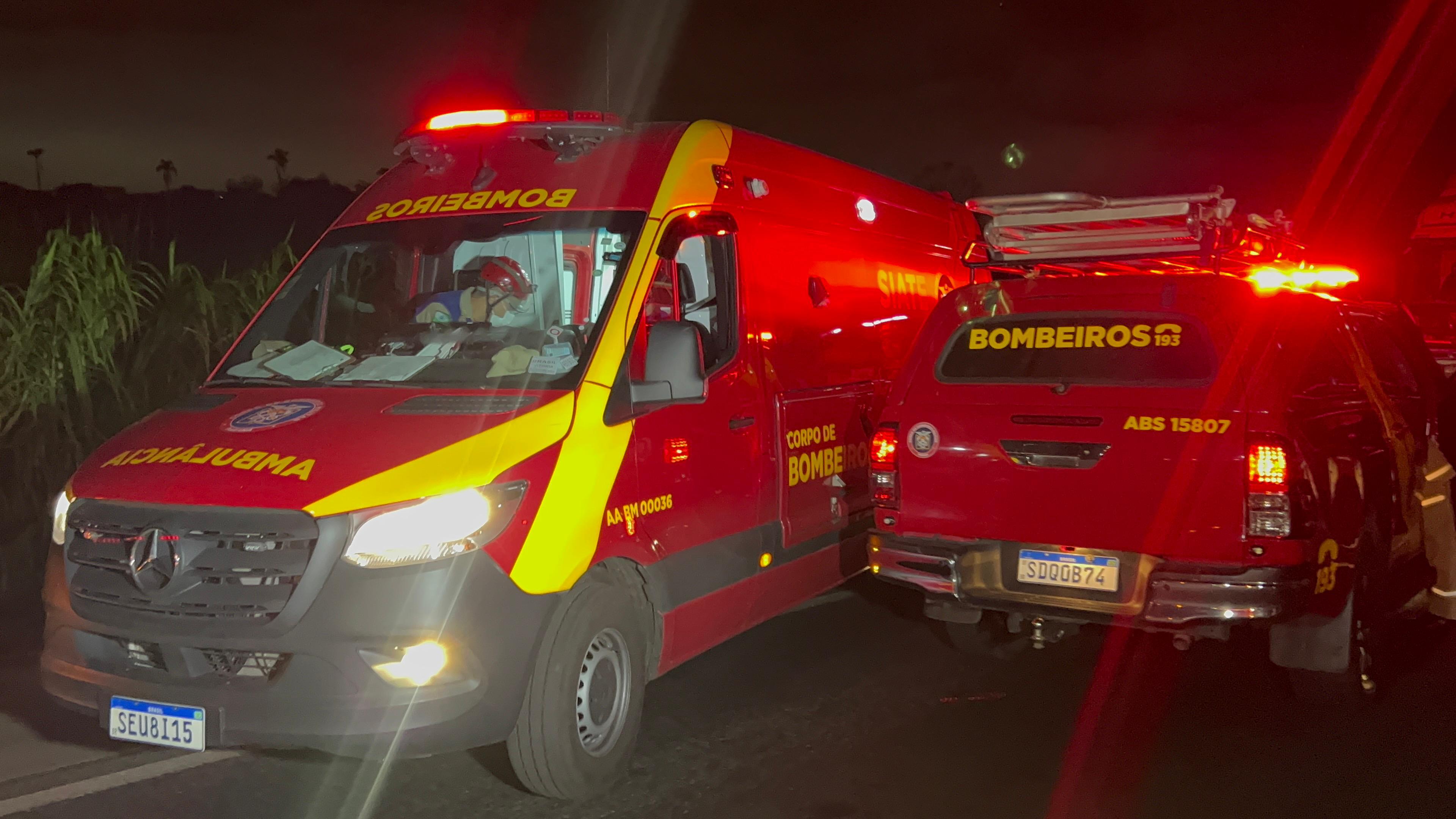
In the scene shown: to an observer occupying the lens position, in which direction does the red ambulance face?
facing the viewer and to the left of the viewer
